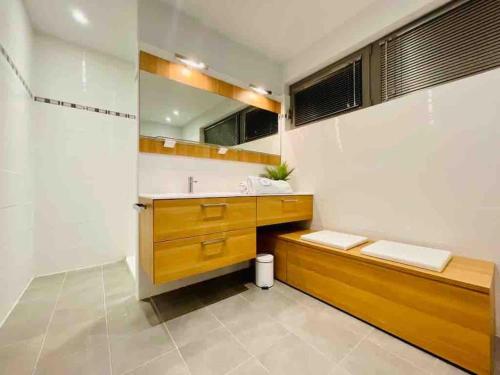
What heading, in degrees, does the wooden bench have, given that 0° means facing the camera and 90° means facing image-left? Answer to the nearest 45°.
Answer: approximately 45°

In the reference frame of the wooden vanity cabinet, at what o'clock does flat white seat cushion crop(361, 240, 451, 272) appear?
The flat white seat cushion is roughly at 11 o'clock from the wooden vanity cabinet.

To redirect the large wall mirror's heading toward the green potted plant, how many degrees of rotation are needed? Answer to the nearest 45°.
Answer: approximately 45° to its left

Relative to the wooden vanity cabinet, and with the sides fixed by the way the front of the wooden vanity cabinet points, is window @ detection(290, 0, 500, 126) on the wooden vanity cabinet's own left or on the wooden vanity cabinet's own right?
on the wooden vanity cabinet's own left

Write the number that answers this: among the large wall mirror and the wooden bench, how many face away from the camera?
0
